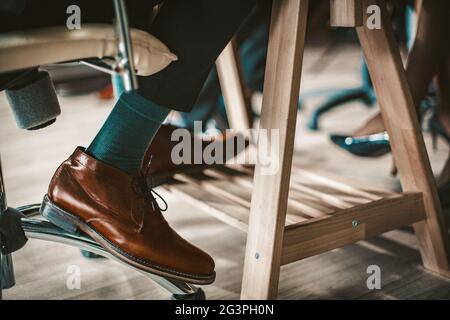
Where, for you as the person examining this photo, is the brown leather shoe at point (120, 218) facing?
facing to the right of the viewer
